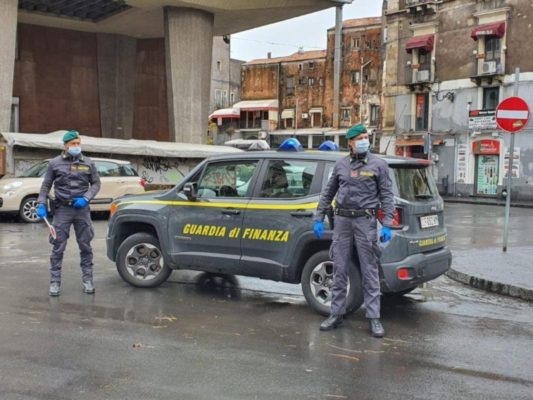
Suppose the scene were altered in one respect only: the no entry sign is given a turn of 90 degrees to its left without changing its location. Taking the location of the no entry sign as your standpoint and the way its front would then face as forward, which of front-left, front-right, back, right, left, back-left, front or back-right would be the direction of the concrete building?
back-left

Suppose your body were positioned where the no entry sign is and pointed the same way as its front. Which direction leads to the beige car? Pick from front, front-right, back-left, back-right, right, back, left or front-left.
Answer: right

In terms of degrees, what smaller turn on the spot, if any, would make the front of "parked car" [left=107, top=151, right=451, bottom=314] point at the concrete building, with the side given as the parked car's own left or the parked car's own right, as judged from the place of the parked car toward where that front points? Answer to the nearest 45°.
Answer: approximately 45° to the parked car's own right

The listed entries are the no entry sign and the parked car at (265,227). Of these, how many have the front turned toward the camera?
1

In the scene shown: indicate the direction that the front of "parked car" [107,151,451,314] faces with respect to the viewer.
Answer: facing away from the viewer and to the left of the viewer

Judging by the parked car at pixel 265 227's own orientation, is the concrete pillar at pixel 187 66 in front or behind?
in front

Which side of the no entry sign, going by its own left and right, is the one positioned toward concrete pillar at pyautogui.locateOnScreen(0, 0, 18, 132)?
right

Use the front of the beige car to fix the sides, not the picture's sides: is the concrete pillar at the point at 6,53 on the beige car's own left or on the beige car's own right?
on the beige car's own right

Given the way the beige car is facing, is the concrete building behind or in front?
behind

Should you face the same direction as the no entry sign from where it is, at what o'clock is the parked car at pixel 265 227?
The parked car is roughly at 1 o'clock from the no entry sign.
